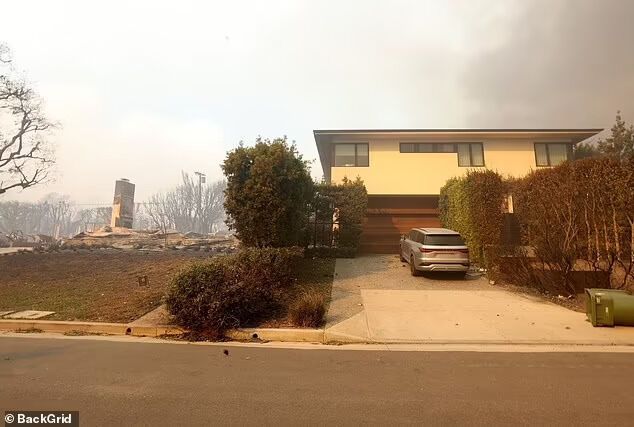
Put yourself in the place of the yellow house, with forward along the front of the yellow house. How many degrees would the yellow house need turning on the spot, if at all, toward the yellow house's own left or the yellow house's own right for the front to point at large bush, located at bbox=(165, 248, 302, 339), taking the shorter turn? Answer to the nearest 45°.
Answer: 0° — it already faces it

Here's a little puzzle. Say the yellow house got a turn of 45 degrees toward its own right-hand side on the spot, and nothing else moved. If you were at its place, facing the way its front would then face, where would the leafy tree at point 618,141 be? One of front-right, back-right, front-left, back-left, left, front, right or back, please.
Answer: back

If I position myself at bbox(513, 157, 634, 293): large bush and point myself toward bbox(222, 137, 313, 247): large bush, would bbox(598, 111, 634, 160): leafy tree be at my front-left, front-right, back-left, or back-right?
back-right

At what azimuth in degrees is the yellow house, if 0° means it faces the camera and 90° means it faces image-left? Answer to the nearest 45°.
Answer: approximately 0°

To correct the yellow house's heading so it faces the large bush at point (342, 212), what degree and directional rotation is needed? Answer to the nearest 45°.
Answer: approximately 45° to its right

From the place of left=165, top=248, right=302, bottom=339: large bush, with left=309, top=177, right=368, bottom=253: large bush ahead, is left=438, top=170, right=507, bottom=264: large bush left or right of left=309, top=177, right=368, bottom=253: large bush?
right
